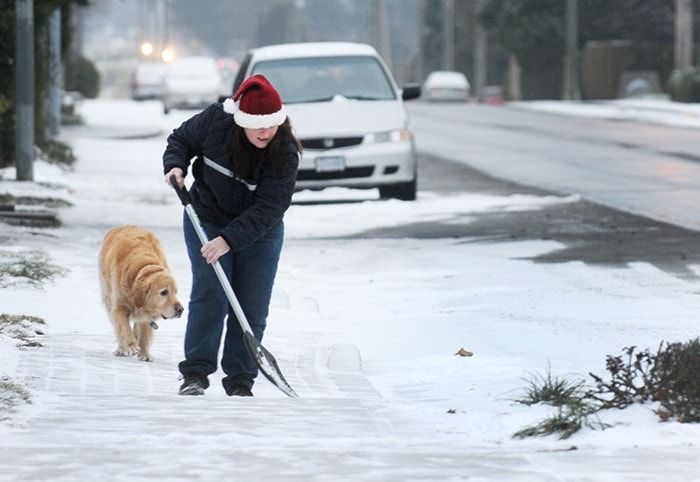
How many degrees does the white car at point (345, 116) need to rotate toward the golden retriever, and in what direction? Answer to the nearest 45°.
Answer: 0° — it already faces it

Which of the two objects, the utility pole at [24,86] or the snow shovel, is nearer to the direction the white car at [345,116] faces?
the snow shovel

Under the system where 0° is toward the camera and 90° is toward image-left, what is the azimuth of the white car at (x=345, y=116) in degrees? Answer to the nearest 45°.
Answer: approximately 0°

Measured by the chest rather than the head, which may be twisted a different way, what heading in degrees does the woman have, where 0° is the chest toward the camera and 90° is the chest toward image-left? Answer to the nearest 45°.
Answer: approximately 0°

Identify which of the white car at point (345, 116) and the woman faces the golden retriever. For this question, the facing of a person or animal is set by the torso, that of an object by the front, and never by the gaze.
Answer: the white car

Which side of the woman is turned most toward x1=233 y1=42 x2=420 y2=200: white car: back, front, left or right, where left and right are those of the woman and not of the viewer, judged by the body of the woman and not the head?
back

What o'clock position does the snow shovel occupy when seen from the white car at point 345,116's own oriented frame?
The snow shovel is roughly at 12 o'clock from the white car.

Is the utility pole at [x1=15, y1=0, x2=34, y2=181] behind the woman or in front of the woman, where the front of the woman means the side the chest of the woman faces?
behind

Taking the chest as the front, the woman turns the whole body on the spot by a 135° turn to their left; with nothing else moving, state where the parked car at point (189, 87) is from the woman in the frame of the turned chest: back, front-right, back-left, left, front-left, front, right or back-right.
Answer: front-left

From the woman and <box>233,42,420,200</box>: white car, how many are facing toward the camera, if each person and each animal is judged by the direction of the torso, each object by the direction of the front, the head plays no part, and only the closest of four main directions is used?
2

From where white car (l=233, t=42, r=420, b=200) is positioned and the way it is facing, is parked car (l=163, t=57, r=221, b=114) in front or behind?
behind
